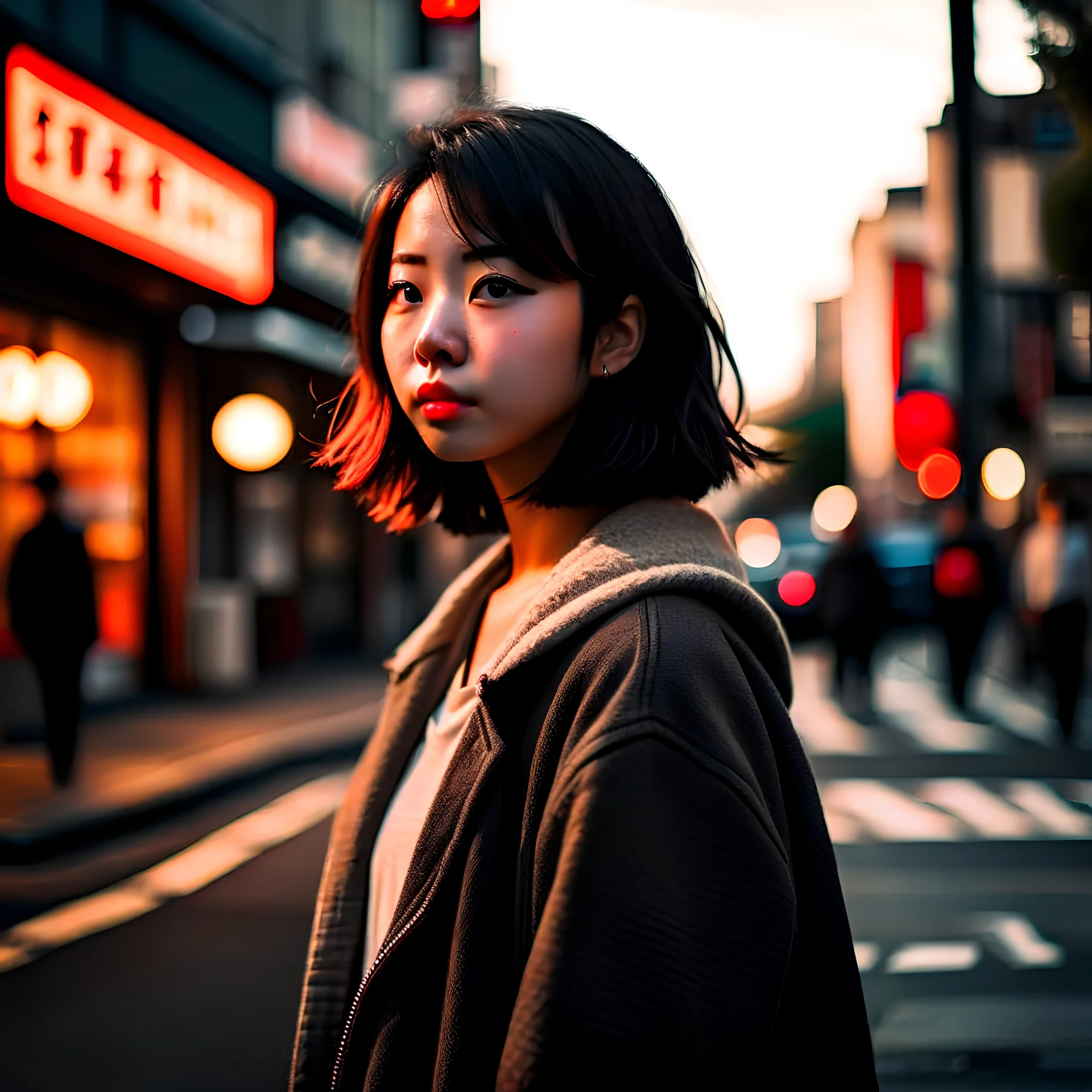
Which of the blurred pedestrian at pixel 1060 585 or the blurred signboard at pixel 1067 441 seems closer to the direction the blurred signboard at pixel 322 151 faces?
the blurred pedestrian

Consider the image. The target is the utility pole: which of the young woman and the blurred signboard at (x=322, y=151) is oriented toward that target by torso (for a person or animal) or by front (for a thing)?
the blurred signboard

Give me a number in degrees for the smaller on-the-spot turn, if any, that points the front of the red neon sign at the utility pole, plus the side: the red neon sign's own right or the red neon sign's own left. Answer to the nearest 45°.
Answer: approximately 45° to the red neon sign's own left

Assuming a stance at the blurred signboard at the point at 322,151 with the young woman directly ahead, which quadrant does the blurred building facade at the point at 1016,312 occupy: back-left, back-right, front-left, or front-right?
back-left

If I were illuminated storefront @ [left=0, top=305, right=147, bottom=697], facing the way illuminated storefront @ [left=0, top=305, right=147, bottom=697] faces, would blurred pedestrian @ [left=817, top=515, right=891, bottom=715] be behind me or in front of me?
in front

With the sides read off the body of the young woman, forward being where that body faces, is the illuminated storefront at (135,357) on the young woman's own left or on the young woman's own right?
on the young woman's own right

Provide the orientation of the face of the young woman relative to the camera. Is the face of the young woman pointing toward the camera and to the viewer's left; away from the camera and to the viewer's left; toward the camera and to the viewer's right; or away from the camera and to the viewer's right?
toward the camera and to the viewer's left
